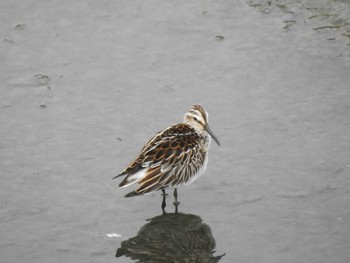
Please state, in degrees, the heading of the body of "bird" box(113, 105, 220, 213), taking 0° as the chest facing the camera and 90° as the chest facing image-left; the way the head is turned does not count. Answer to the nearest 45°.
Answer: approximately 270°
